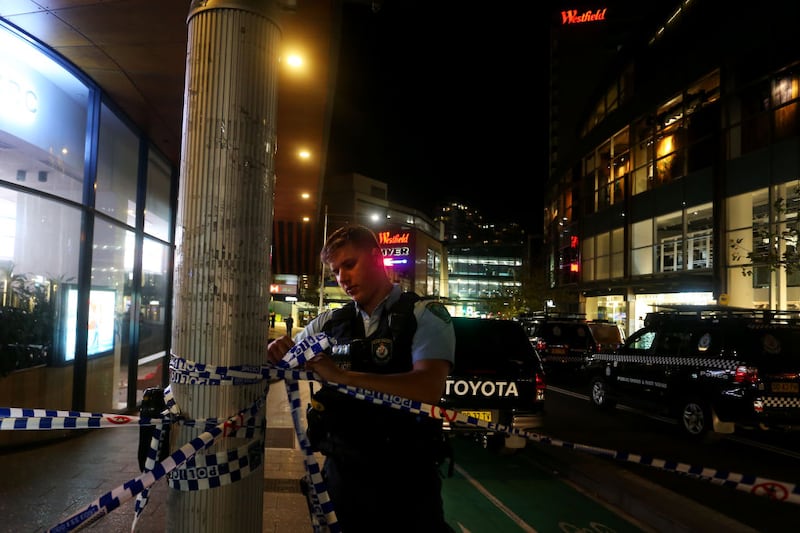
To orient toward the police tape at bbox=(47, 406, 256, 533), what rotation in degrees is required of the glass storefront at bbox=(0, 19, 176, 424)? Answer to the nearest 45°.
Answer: approximately 45° to its right

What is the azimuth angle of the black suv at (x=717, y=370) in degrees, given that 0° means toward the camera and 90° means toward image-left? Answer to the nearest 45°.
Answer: approximately 135°

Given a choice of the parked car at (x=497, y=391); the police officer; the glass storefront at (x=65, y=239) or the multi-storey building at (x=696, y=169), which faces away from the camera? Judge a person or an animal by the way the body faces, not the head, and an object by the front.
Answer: the parked car

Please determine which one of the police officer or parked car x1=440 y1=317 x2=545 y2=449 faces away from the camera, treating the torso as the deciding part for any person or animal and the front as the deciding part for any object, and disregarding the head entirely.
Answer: the parked car

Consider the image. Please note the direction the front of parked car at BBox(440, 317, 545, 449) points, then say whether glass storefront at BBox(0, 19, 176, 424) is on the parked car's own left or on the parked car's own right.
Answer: on the parked car's own left

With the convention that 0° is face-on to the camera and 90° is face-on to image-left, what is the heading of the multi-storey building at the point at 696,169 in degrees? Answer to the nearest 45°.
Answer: approximately 45°

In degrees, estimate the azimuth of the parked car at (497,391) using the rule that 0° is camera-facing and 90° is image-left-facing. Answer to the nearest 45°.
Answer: approximately 180°

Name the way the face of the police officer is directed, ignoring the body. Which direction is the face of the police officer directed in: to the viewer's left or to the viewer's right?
to the viewer's left

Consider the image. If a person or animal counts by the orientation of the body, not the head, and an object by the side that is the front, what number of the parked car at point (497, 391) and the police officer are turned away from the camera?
1

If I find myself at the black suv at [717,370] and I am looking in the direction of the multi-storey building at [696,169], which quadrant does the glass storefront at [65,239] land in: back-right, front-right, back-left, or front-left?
back-left
